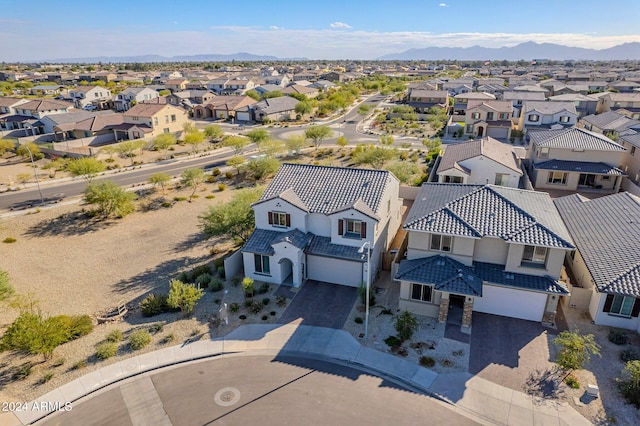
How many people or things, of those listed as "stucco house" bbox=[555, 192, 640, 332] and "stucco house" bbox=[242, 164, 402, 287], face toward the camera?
2

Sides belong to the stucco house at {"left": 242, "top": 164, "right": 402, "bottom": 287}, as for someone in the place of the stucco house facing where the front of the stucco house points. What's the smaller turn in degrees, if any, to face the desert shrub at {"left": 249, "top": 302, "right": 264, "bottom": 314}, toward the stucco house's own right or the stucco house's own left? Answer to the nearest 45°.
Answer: approximately 45° to the stucco house's own right

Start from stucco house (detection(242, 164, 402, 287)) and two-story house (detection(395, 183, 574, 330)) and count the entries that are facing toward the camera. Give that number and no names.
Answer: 2

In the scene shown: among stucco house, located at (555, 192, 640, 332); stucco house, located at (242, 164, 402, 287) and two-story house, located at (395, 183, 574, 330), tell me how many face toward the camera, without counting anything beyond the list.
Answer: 3

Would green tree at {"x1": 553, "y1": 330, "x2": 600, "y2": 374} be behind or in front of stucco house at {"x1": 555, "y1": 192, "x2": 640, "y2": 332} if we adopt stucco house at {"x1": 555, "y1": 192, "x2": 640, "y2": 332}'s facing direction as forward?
in front

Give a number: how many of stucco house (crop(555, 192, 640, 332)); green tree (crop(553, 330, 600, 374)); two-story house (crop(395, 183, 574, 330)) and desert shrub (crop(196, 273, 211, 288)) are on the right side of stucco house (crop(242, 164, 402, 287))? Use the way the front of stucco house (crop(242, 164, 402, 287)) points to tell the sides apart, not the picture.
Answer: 1

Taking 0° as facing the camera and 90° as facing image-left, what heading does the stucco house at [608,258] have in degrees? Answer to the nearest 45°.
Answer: approximately 0°

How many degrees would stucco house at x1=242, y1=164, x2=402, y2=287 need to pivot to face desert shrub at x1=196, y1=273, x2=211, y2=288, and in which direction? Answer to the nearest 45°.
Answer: approximately 90° to its right

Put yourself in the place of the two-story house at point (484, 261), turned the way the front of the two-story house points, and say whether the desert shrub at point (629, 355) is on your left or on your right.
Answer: on your left

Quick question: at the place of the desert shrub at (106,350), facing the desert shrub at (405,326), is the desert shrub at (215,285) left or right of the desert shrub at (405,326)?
left

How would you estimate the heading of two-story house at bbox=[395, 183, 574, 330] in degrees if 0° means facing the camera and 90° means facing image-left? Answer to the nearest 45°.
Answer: approximately 0°

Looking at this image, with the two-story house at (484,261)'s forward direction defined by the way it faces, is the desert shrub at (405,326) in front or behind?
in front

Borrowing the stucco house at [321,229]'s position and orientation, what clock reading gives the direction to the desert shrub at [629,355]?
The desert shrub is roughly at 10 o'clock from the stucco house.

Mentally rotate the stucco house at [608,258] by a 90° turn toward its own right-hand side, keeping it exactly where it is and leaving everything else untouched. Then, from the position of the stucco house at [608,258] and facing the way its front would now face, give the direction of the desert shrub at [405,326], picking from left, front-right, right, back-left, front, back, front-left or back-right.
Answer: front-left

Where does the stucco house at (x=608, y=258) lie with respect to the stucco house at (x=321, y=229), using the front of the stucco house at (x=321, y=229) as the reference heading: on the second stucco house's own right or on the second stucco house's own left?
on the second stucco house's own left

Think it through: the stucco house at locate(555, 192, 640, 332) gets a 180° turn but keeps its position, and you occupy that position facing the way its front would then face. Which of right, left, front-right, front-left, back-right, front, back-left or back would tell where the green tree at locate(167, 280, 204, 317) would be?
back-left
